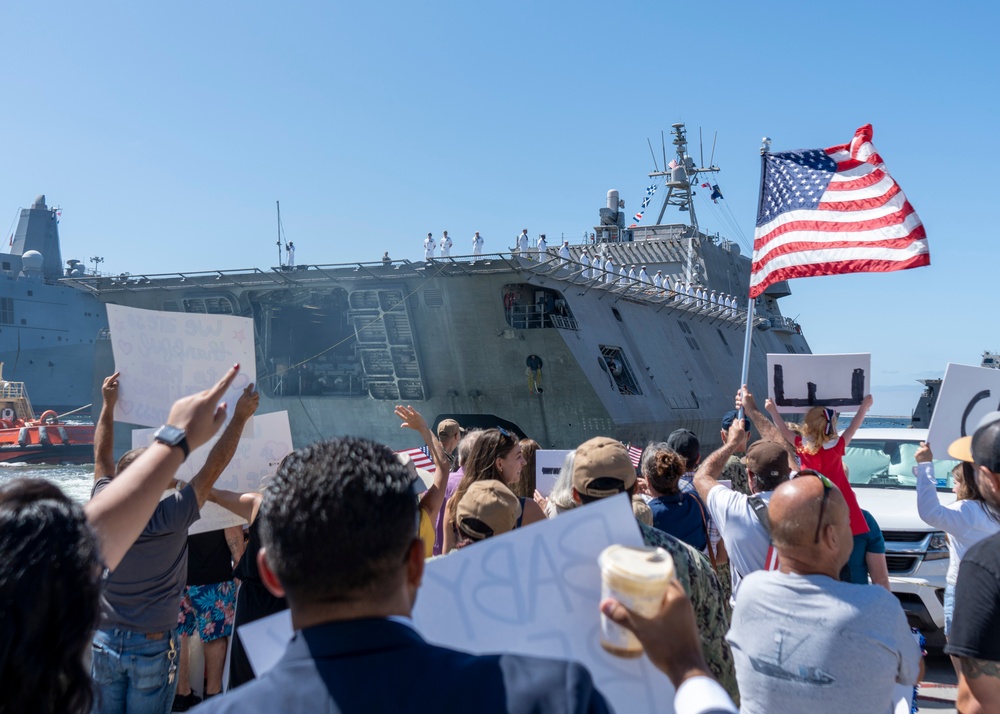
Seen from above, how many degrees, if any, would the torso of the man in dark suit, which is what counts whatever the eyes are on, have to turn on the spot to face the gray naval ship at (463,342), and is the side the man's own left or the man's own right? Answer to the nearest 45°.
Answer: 0° — they already face it

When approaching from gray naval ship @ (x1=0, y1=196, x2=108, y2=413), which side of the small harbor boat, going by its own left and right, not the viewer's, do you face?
right

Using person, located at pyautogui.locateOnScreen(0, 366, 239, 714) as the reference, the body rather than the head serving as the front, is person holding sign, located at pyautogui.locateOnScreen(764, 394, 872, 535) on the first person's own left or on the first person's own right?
on the first person's own right

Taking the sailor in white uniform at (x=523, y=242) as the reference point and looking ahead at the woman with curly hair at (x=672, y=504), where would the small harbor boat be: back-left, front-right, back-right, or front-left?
back-right

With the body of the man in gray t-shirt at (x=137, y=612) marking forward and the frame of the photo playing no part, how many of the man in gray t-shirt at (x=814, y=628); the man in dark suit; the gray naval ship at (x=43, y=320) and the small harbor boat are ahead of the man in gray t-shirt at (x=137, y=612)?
2

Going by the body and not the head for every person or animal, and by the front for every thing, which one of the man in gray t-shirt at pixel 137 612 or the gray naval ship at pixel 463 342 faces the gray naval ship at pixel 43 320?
the man in gray t-shirt

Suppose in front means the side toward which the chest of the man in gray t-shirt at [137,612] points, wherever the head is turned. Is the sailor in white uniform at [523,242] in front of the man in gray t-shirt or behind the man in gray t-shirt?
in front

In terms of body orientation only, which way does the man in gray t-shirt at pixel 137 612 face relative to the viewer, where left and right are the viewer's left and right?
facing away from the viewer

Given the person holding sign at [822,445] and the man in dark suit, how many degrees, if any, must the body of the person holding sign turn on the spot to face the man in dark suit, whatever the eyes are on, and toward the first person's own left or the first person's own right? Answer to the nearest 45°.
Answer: approximately 180°

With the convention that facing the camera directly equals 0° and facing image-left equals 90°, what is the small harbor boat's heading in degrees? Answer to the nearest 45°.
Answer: approximately 90°

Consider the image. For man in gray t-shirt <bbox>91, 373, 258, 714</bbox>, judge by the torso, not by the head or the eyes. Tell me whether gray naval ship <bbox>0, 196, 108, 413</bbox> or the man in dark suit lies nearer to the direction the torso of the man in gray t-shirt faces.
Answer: the gray naval ship

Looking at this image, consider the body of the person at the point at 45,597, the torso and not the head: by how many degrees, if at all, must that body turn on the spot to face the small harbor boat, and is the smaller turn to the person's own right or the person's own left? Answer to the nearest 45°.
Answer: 0° — they already face it

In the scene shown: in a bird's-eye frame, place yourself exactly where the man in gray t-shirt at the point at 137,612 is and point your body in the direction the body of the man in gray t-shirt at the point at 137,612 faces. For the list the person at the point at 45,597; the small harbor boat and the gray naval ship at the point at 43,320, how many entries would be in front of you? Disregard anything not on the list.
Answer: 2

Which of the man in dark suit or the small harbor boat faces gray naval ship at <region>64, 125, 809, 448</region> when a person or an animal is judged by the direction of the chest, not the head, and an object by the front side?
the man in dark suit
